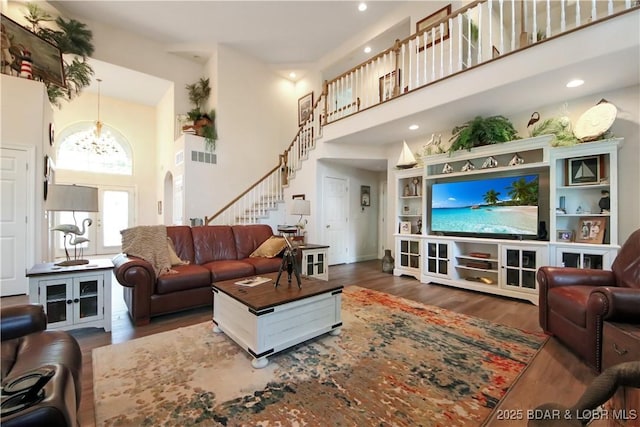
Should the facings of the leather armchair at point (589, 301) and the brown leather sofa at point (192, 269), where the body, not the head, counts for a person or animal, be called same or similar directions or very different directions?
very different directions

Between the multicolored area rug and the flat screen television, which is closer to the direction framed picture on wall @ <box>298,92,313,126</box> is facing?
the multicolored area rug

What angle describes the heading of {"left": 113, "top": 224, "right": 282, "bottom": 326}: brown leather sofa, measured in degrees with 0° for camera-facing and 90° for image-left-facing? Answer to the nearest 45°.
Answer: approximately 315°

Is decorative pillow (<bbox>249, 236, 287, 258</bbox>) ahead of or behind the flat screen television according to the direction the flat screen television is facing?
ahead

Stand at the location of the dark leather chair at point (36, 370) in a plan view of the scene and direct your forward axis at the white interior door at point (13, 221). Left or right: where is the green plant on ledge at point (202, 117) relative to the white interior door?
right

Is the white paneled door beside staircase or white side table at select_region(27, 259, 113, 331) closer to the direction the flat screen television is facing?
the white side table

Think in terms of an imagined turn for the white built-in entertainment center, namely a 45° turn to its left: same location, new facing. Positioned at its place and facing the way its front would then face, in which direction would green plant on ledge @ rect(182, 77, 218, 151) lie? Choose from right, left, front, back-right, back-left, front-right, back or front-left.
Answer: right

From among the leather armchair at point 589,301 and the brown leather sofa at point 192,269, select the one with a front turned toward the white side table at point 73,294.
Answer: the leather armchair

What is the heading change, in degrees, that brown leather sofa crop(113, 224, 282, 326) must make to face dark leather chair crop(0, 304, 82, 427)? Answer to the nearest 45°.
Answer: approximately 45° to its right

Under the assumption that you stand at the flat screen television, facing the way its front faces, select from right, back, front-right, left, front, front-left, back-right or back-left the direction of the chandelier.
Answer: front-right
